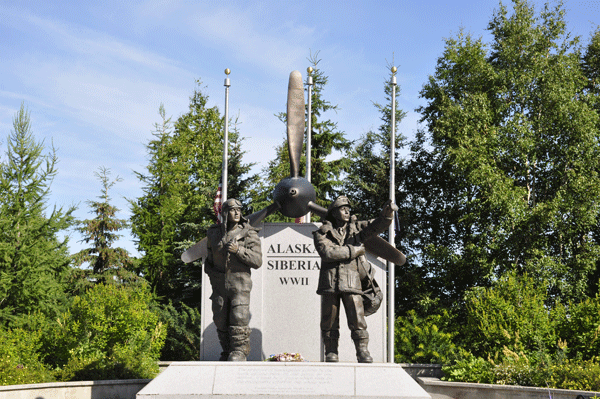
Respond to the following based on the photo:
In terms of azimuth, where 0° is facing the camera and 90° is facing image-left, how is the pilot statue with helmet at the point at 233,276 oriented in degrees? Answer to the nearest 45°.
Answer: approximately 0°

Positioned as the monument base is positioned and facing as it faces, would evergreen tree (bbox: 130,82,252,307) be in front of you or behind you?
behind

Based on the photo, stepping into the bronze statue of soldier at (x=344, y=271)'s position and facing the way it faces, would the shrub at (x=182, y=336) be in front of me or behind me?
behind

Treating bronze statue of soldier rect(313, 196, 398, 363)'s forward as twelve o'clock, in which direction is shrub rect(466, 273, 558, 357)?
The shrub is roughly at 7 o'clock from the bronze statue of soldier.

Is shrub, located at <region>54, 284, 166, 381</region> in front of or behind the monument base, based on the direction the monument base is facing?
behind

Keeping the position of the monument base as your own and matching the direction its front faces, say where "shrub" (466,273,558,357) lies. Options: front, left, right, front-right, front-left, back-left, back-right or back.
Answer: back-left

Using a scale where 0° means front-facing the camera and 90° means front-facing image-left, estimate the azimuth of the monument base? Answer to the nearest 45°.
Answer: approximately 0°

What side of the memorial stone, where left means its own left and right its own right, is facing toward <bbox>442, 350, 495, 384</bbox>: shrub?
left

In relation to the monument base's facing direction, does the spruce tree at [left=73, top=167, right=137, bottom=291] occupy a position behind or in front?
behind

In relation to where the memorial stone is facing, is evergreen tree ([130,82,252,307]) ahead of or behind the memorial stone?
behind

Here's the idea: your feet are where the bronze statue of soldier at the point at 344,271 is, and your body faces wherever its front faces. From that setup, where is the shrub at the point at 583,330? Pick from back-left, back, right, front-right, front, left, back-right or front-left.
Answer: back-left
